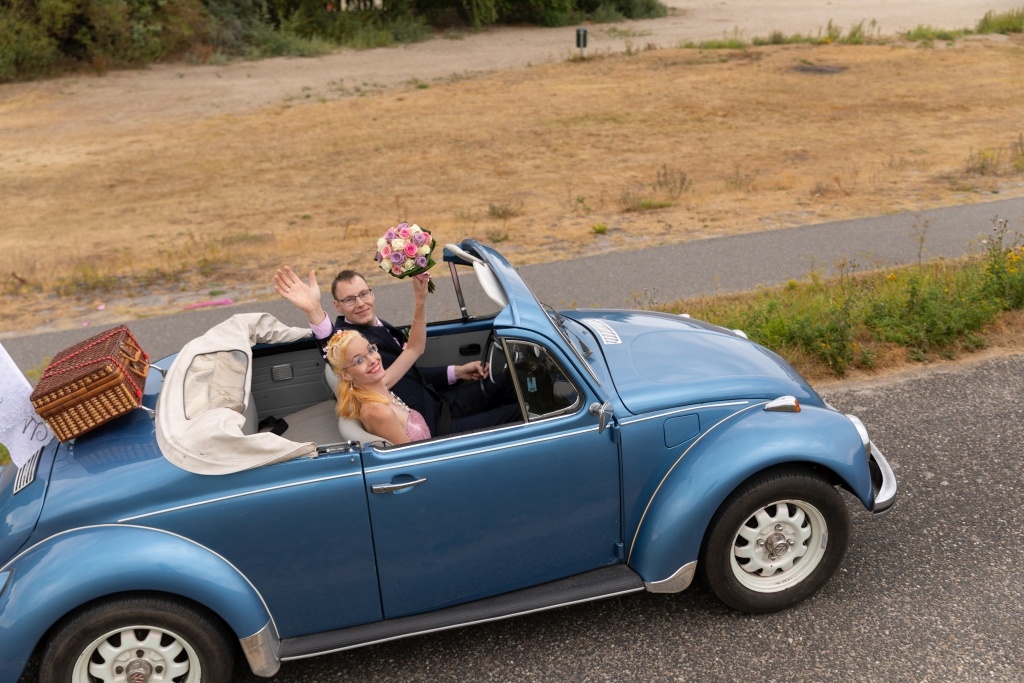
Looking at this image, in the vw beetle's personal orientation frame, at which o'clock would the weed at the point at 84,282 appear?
The weed is roughly at 8 o'clock from the vw beetle.

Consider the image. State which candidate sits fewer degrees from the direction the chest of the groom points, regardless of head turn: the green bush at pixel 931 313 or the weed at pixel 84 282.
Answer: the green bush

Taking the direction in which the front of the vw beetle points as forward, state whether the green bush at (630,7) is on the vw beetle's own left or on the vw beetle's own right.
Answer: on the vw beetle's own left

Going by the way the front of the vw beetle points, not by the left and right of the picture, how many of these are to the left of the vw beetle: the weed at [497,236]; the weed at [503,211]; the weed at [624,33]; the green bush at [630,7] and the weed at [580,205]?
5

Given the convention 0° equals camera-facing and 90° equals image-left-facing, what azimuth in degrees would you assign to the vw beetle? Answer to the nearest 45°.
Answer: approximately 270°

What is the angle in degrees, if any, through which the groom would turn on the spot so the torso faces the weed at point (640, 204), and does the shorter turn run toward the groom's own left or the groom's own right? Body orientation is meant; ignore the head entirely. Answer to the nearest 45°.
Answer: approximately 90° to the groom's own left

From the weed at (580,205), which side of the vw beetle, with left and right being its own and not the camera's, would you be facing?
left

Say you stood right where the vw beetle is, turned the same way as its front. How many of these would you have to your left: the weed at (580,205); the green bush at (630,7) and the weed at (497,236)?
3

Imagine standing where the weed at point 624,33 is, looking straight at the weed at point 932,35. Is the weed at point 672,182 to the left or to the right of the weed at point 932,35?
right

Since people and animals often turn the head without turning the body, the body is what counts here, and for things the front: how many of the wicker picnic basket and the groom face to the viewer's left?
0

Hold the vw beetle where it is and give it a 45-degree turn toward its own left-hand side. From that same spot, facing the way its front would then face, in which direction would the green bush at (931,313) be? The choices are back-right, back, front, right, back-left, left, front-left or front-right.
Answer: front

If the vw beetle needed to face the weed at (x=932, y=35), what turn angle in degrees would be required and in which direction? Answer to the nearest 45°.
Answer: approximately 45° to its left
